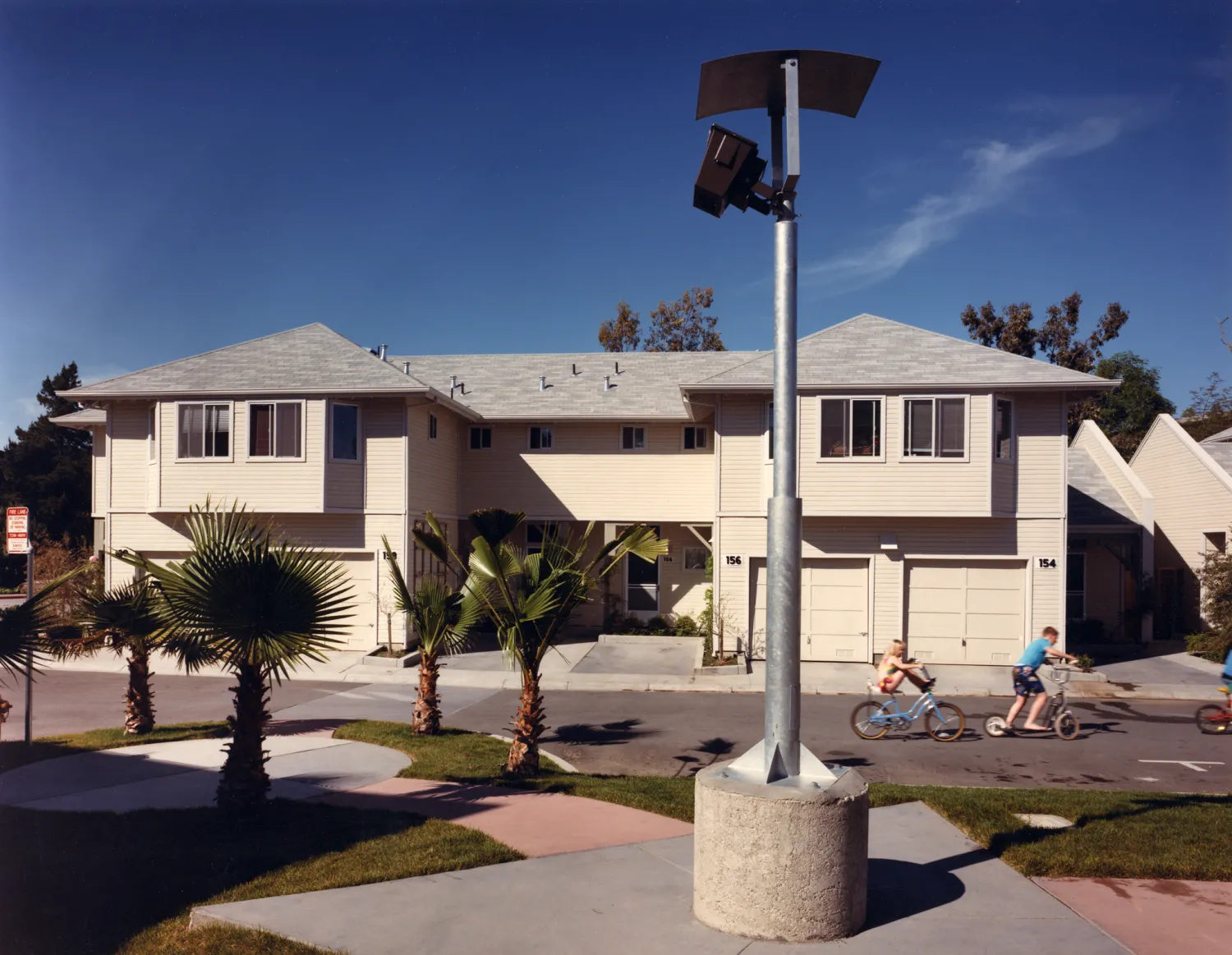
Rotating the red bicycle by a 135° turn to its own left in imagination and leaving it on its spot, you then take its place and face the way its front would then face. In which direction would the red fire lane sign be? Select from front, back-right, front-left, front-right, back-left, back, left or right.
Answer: left

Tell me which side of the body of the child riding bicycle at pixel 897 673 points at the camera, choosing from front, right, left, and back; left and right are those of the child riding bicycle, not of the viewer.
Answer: right

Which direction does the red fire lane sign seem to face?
toward the camera

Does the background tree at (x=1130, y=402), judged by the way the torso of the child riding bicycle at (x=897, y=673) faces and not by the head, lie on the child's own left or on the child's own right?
on the child's own left

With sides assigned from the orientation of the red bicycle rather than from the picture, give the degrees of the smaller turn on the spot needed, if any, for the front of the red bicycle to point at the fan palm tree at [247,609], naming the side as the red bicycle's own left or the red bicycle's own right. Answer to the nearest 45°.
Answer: approximately 135° to the red bicycle's own right

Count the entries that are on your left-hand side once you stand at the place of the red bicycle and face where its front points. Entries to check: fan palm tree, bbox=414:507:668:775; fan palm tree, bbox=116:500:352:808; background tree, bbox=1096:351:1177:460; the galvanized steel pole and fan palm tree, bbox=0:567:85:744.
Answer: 1

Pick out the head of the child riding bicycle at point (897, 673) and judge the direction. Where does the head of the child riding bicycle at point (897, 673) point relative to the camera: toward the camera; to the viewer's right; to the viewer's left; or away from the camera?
to the viewer's right

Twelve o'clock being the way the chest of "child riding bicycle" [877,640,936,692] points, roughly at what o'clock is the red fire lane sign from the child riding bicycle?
The red fire lane sign is roughly at 5 o'clock from the child riding bicycle.

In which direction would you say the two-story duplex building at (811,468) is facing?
toward the camera

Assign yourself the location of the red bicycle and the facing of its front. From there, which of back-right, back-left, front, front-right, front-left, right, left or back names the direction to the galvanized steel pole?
right

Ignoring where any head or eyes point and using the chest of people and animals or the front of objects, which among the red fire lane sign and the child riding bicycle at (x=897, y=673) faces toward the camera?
the red fire lane sign

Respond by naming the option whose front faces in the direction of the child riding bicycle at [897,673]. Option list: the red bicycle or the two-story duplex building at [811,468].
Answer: the two-story duplex building
